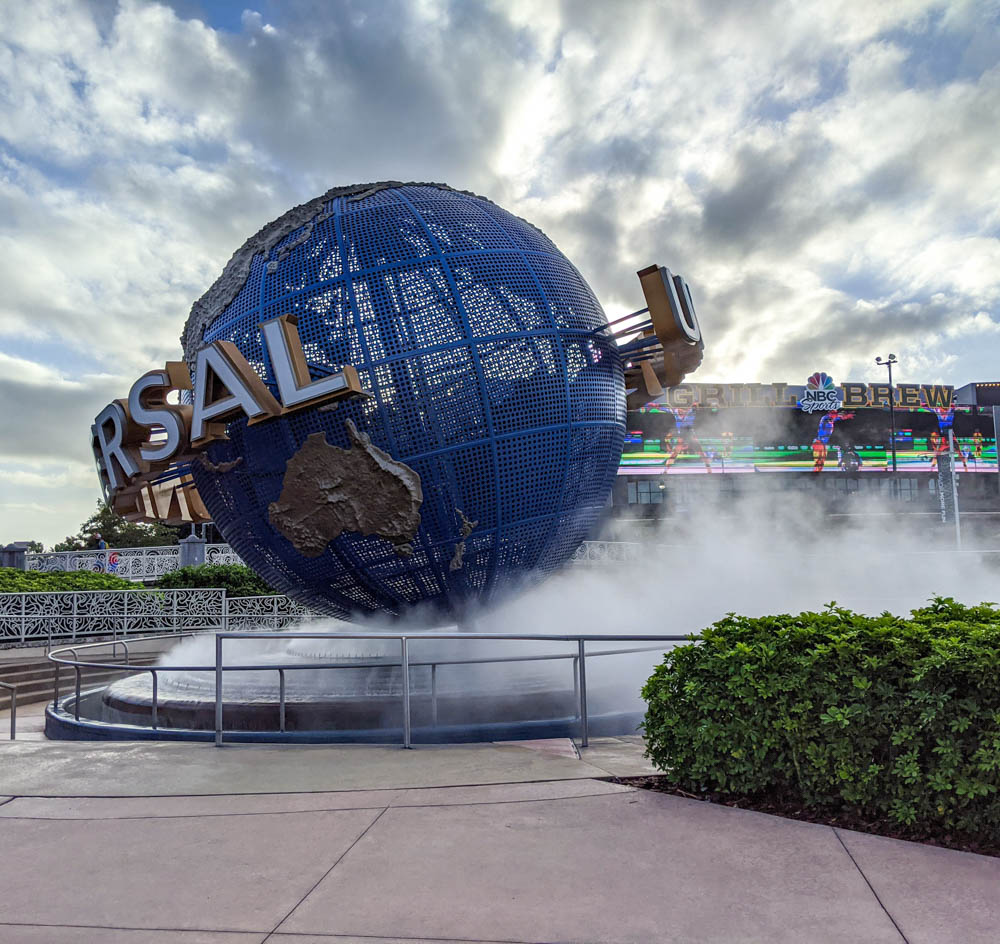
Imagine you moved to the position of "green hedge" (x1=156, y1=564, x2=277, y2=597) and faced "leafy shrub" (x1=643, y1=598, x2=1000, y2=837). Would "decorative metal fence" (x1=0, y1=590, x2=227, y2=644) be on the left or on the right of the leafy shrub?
right

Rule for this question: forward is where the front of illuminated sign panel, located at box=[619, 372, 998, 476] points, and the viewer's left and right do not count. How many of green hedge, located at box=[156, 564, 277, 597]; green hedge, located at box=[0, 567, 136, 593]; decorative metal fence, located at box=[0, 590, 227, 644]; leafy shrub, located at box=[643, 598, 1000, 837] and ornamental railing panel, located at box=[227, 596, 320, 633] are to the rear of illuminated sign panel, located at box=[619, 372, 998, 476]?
0

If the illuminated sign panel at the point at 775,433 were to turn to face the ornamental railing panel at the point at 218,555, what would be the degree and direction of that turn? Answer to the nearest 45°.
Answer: approximately 45° to its right

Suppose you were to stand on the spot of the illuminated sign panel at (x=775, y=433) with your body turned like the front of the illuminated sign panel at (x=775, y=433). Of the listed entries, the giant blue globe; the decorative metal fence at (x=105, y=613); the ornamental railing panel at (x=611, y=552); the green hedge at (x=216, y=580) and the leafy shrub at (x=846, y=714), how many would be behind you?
0

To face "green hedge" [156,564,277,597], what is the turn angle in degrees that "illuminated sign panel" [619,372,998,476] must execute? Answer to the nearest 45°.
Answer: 0° — it already faces it

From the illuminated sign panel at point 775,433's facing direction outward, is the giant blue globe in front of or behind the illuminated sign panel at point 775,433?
in front

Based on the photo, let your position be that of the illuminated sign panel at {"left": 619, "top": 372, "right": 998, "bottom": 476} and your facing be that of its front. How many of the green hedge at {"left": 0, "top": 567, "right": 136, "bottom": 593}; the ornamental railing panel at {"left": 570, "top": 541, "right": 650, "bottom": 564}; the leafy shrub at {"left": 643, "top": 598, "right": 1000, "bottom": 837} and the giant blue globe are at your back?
0

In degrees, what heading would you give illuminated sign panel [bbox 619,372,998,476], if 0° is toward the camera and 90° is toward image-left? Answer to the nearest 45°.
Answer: approximately 0°

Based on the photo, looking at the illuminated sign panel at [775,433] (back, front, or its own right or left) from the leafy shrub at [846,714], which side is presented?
front

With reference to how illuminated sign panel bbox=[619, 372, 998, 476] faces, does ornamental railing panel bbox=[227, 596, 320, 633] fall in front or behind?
in front

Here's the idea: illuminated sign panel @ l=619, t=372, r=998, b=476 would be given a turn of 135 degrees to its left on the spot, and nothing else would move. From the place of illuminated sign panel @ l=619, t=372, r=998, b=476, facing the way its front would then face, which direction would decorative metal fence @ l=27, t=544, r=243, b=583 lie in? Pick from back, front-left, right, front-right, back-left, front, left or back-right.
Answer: back

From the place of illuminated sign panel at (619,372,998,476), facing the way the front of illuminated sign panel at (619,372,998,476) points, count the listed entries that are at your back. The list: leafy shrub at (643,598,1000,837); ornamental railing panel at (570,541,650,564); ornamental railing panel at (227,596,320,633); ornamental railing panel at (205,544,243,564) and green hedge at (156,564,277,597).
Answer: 0

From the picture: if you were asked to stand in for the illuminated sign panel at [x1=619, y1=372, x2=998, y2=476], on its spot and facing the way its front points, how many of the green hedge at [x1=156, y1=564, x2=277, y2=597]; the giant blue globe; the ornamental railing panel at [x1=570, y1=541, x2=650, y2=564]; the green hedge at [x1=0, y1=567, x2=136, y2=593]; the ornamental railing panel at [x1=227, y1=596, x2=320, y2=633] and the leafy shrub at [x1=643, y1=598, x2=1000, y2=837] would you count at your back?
0

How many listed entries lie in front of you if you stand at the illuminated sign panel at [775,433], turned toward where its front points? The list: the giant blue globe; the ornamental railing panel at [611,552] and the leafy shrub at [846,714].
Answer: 3

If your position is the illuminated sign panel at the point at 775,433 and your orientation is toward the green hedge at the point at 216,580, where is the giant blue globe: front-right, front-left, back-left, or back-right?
front-left

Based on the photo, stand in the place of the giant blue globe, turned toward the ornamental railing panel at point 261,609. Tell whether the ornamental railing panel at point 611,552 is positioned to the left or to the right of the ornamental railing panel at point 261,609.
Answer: right
